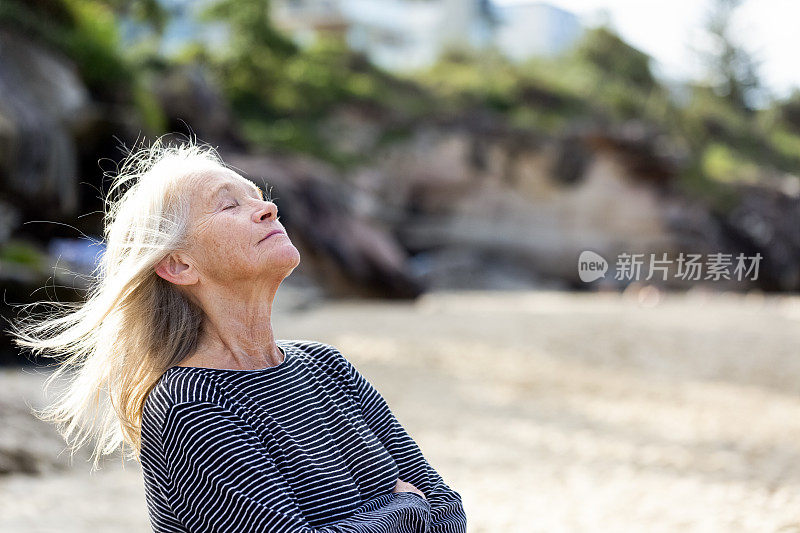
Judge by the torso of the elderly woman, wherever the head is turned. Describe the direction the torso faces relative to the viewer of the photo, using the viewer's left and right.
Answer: facing the viewer and to the right of the viewer

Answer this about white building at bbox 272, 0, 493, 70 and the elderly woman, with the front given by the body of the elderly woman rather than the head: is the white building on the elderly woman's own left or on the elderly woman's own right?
on the elderly woman's own left

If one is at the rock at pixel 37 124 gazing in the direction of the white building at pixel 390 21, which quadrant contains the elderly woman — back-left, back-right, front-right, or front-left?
back-right

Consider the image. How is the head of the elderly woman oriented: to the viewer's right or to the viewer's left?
to the viewer's right

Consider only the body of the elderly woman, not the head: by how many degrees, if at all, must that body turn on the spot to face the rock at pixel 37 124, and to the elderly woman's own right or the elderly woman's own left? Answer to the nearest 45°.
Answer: approximately 135° to the elderly woman's own left

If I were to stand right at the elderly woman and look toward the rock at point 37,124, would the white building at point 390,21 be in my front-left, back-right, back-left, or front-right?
front-right
